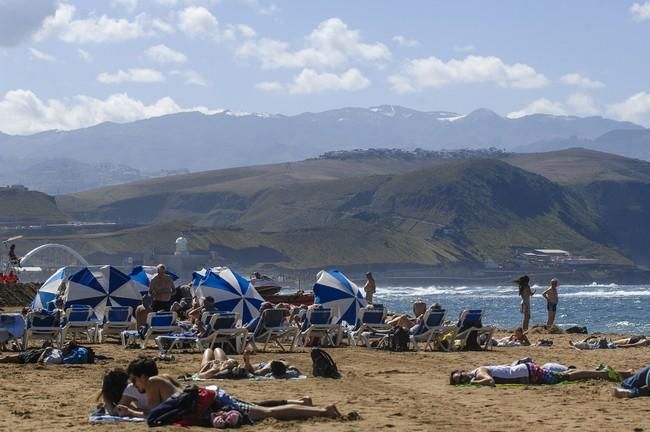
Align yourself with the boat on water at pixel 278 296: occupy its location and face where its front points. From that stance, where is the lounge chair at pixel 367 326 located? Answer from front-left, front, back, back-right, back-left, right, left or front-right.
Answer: left

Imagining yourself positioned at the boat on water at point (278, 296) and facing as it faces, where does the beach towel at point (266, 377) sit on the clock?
The beach towel is roughly at 9 o'clock from the boat on water.

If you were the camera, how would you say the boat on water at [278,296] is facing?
facing to the left of the viewer

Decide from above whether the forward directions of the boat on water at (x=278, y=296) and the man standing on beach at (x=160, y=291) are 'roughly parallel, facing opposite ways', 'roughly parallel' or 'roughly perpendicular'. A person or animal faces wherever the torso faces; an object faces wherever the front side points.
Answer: roughly perpendicular

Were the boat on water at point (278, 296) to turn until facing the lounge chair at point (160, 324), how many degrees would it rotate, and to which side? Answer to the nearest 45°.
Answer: approximately 90° to its left
